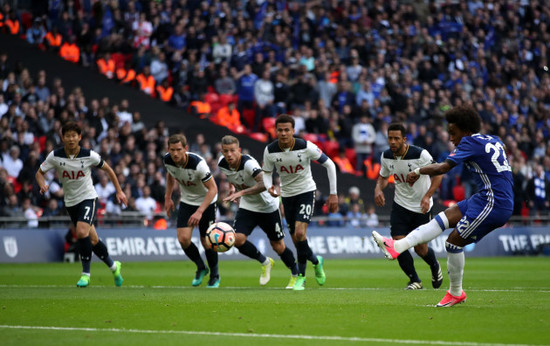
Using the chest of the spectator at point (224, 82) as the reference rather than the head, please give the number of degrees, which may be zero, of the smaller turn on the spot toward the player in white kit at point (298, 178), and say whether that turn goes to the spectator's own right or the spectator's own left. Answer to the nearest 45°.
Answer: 0° — they already face them

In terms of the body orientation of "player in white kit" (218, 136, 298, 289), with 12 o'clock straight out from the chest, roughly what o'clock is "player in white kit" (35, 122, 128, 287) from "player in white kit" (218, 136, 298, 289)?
"player in white kit" (35, 122, 128, 287) is roughly at 2 o'clock from "player in white kit" (218, 136, 298, 289).

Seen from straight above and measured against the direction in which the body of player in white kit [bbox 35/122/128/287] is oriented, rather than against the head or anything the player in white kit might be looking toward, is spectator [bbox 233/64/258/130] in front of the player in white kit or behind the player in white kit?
behind

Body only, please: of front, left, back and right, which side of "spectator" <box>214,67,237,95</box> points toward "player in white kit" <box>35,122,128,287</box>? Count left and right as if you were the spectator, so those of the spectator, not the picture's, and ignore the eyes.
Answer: front

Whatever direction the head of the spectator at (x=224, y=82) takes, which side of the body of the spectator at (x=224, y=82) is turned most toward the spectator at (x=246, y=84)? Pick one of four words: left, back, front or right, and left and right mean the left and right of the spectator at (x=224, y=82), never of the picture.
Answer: left

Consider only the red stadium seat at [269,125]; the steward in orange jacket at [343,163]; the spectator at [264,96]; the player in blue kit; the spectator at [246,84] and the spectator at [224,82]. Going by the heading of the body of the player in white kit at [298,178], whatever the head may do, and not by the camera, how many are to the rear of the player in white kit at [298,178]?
5

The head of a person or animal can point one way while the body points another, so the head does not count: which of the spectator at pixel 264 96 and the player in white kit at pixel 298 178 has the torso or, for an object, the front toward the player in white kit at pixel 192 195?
the spectator

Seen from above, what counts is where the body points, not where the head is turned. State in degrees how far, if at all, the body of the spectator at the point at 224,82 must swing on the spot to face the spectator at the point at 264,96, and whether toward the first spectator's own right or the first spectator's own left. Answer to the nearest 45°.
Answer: approximately 90° to the first spectator's own left

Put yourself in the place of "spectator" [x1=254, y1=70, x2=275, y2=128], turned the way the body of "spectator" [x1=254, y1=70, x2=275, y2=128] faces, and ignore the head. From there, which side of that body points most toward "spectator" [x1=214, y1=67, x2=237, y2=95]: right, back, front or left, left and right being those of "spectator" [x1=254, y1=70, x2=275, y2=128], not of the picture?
right

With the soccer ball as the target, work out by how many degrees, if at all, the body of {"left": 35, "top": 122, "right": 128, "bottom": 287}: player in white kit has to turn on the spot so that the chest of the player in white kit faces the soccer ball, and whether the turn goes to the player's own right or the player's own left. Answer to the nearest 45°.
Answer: approximately 45° to the player's own left

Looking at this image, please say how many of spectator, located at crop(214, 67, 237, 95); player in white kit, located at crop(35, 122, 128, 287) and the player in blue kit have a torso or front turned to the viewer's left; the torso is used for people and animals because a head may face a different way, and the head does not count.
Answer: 1

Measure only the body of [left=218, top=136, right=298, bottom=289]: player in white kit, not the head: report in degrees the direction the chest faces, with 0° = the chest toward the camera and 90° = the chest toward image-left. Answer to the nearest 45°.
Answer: approximately 45°

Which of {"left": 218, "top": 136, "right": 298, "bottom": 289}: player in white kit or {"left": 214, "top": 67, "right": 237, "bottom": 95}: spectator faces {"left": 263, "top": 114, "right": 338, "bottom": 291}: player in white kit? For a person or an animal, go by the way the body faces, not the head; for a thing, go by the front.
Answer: the spectator
